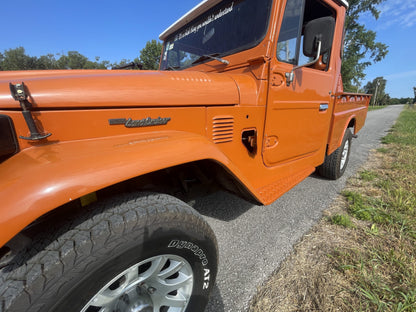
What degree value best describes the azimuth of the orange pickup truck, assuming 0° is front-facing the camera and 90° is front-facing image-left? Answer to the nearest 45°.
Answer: approximately 45°
